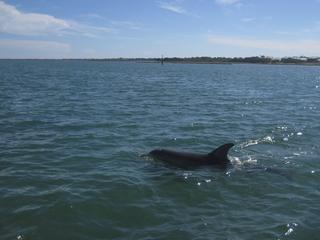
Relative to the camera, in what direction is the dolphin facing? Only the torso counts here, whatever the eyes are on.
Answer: to the viewer's left
